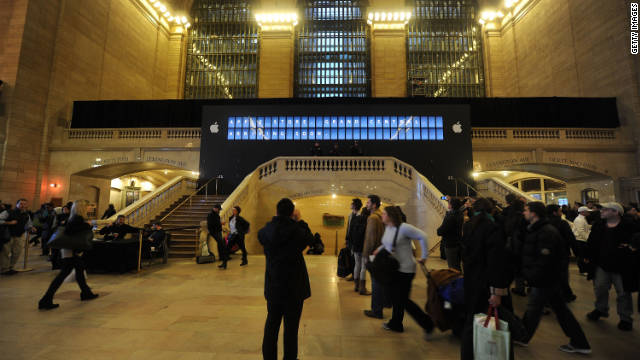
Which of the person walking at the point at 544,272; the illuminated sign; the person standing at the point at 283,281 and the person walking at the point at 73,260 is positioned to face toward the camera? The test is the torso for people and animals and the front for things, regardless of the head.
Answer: the illuminated sign

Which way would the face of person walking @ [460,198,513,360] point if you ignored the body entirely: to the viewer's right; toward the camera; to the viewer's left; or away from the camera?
away from the camera

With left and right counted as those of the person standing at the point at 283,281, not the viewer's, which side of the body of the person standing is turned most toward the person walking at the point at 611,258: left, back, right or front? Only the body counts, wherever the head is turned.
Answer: right

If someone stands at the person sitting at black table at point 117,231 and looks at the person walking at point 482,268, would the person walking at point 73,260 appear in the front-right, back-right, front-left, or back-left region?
front-right

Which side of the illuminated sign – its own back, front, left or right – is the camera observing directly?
front

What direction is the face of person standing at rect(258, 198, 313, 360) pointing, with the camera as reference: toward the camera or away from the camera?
away from the camera
